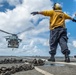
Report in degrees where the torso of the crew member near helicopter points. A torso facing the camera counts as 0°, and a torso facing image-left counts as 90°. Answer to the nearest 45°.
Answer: approximately 180°
